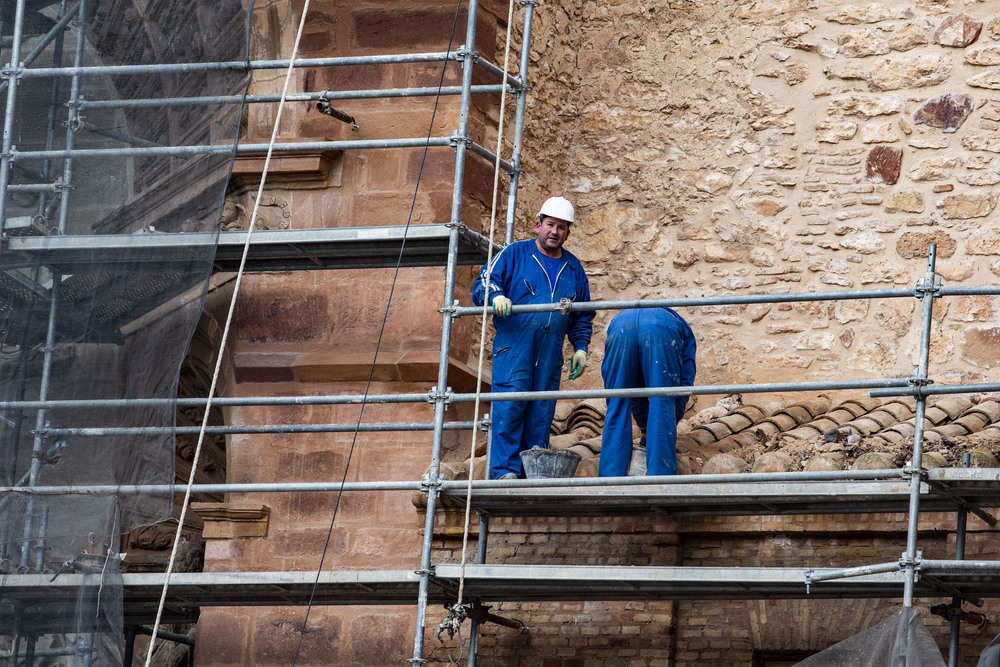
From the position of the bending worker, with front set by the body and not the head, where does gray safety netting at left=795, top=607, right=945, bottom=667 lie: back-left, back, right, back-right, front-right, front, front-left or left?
back-right

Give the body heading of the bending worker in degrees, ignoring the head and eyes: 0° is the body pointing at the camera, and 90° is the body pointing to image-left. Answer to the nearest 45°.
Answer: approximately 180°

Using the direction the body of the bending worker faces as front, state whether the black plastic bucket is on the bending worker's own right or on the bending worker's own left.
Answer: on the bending worker's own left

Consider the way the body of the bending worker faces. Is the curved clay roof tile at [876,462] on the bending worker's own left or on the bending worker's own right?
on the bending worker's own right

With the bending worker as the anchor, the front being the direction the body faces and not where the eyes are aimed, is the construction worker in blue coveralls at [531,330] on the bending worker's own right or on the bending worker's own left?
on the bending worker's own left

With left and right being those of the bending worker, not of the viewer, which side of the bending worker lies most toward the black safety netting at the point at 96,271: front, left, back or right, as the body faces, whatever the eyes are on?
left

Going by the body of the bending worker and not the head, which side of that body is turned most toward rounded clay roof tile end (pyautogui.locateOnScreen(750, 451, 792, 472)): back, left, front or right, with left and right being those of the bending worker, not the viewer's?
right
